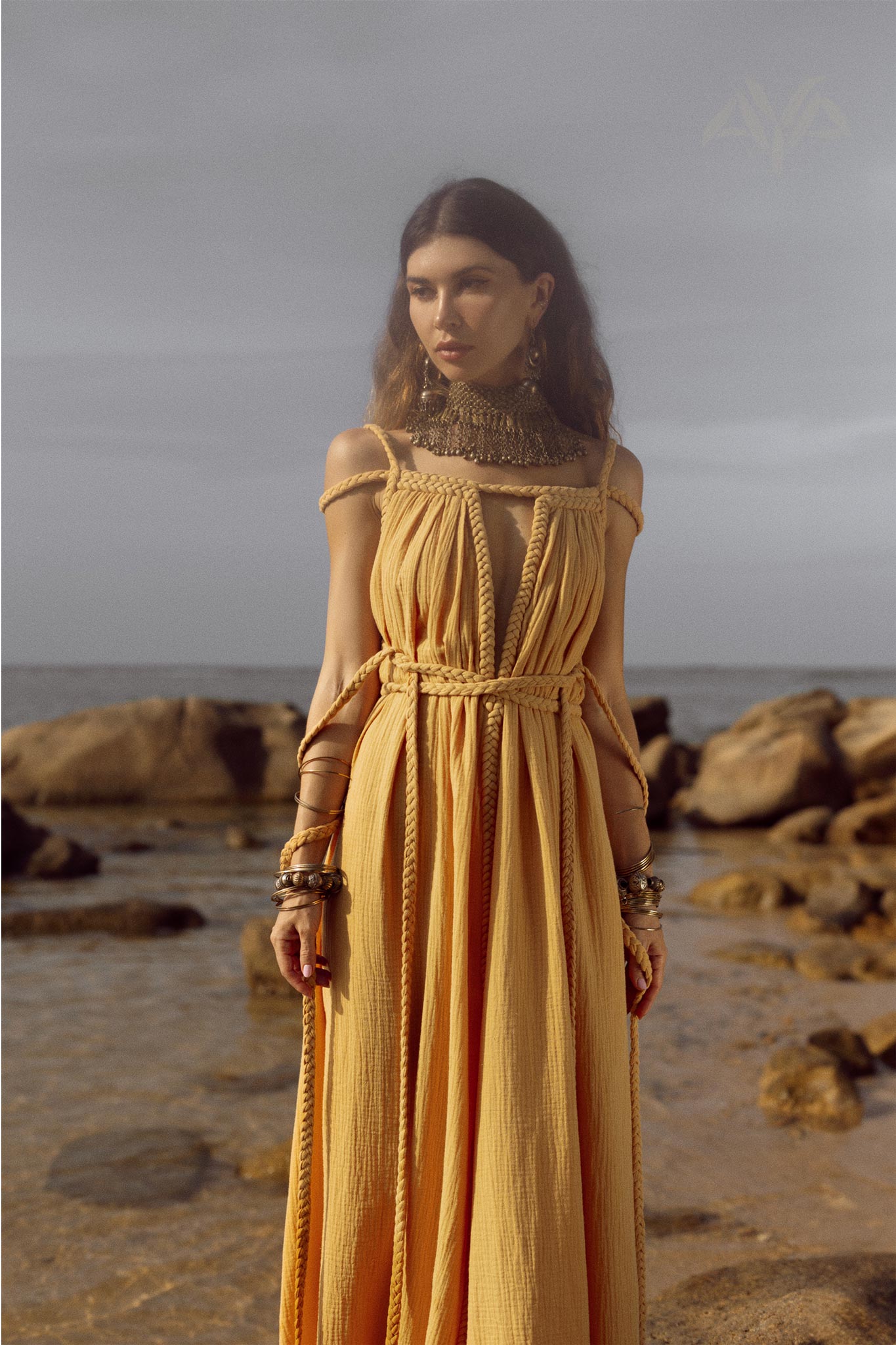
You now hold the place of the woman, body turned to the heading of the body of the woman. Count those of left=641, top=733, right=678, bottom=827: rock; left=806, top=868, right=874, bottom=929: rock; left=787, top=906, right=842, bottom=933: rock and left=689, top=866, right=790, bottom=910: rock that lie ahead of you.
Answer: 0

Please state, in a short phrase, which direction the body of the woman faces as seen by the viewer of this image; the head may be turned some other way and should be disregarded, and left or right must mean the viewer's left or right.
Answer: facing the viewer

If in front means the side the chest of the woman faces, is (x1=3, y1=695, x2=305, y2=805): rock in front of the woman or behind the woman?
behind

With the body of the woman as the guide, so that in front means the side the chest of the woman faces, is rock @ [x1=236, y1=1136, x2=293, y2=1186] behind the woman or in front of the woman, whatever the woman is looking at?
behind

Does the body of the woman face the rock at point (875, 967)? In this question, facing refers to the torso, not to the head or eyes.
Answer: no

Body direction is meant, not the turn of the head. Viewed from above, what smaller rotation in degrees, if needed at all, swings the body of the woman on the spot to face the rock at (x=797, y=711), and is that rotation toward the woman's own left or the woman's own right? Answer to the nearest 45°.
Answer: approximately 180°

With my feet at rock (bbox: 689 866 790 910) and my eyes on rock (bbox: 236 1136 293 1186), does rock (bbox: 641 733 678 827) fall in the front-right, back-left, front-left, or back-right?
back-right

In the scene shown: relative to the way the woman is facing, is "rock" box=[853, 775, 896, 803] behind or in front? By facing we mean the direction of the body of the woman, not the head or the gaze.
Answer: behind

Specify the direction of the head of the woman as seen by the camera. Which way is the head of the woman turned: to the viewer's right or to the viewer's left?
to the viewer's left

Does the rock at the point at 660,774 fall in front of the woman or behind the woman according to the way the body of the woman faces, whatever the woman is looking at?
behind

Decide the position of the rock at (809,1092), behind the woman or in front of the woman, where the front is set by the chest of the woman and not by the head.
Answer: behind

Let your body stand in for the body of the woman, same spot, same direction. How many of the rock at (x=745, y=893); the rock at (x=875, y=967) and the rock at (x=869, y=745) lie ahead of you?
0

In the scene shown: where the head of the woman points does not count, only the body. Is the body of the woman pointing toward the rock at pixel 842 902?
no

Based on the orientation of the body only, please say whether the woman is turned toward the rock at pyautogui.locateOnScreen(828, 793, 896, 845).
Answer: no

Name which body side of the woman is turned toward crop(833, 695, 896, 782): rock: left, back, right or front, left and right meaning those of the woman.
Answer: back

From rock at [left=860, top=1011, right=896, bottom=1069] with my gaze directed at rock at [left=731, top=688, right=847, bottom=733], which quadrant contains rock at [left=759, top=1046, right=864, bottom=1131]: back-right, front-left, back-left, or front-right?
back-left

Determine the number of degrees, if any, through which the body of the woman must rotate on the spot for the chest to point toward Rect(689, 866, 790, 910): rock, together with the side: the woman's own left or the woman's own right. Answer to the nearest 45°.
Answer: approximately 180°
